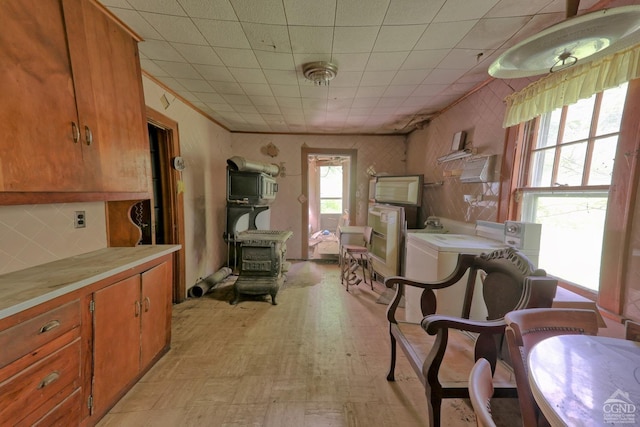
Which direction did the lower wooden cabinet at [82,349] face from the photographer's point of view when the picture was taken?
facing the viewer and to the right of the viewer

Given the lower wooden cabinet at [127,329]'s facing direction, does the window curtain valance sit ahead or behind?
ahead

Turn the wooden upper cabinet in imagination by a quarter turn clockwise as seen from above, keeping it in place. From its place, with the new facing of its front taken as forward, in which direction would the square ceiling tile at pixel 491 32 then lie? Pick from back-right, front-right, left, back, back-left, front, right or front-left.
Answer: left

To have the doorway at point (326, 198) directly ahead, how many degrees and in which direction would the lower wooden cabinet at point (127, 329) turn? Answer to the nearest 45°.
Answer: approximately 90° to its left

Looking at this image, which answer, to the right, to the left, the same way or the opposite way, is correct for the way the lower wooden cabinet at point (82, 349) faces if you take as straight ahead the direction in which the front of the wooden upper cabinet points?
the same way

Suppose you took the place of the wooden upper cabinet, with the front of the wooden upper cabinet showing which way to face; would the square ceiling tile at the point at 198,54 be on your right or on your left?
on your left

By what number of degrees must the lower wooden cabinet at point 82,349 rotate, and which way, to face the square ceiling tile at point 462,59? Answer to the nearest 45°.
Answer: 0° — it already faces it

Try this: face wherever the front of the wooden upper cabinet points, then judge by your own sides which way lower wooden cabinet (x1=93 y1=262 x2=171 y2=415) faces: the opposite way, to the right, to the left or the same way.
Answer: the same way

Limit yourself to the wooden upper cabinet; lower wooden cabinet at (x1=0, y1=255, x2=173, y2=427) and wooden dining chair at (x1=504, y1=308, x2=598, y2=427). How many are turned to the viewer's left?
0

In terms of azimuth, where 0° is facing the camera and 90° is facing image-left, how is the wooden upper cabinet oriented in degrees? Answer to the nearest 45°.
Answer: approximately 315°
